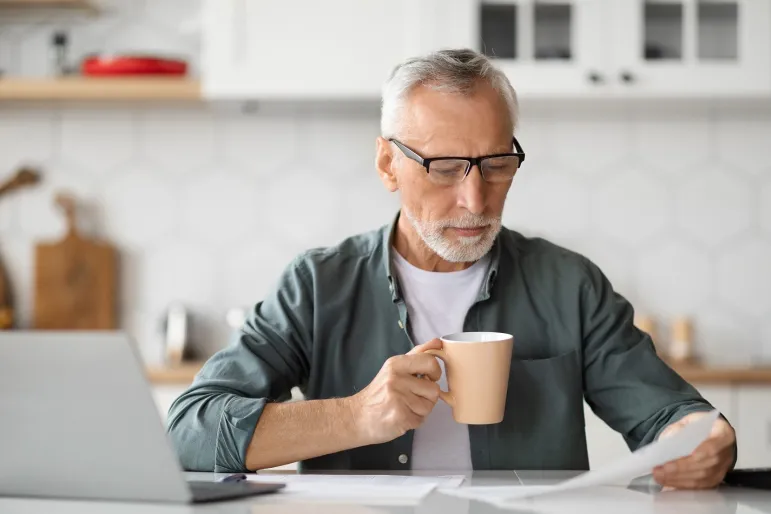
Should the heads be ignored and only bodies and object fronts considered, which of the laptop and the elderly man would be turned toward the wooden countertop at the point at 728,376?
the laptop

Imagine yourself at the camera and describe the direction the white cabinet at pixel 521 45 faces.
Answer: facing the viewer

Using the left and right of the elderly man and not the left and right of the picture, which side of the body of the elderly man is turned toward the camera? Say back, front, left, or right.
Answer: front

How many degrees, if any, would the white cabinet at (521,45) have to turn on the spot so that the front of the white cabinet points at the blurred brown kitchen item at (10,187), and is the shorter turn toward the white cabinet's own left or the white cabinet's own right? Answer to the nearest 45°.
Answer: approximately 90° to the white cabinet's own right

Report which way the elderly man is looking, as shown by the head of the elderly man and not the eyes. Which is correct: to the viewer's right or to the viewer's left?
to the viewer's right

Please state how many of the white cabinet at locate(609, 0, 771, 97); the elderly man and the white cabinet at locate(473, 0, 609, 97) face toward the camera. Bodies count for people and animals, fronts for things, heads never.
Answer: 3

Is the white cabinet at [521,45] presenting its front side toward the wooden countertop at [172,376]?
no

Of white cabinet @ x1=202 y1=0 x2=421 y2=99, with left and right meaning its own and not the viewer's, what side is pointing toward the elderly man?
front

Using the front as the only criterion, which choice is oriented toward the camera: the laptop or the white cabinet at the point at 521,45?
the white cabinet

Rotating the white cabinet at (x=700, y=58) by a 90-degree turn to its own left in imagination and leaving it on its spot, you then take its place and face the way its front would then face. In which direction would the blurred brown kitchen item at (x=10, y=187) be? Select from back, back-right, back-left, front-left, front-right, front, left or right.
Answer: back

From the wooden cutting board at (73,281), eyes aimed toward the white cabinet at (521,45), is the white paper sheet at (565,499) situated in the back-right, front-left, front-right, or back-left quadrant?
front-right

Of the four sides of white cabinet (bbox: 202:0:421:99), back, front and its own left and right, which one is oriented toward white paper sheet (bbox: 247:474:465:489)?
front

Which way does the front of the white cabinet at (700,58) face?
toward the camera
